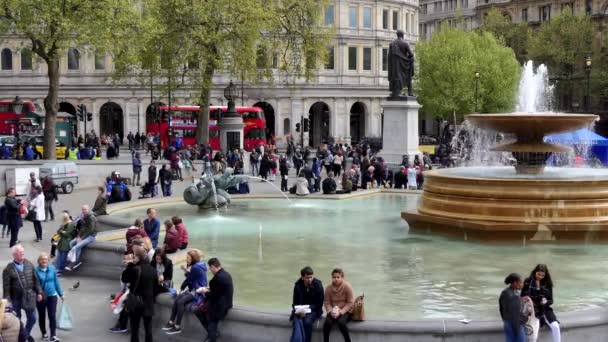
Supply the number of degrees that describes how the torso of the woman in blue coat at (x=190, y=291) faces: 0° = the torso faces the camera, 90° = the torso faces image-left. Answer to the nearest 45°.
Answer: approximately 90°

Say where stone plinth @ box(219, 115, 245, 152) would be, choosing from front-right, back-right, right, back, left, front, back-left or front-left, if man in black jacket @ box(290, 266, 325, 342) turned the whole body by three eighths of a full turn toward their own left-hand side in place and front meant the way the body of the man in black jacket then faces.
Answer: front-left

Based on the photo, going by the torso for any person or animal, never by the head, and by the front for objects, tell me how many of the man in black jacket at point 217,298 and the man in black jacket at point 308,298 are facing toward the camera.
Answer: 1

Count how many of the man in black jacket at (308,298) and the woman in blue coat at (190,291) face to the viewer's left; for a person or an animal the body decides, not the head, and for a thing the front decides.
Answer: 1

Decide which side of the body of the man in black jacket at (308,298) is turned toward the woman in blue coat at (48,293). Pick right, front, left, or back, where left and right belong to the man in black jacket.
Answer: right

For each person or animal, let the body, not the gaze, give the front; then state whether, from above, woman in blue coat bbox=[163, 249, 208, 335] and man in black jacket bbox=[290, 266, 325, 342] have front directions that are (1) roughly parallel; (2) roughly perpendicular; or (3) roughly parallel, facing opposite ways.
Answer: roughly perpendicular

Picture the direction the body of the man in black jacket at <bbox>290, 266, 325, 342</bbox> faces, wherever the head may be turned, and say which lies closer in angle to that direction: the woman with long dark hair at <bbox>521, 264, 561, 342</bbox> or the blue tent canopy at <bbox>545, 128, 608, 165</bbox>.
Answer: the woman with long dark hair

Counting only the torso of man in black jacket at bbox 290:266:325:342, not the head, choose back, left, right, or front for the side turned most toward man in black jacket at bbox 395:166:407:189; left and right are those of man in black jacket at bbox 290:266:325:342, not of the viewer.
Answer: back

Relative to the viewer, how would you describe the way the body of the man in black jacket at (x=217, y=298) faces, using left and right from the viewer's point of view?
facing to the left of the viewer

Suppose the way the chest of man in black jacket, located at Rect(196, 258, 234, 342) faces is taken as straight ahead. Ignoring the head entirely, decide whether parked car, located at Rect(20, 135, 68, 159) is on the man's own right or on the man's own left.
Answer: on the man's own right
